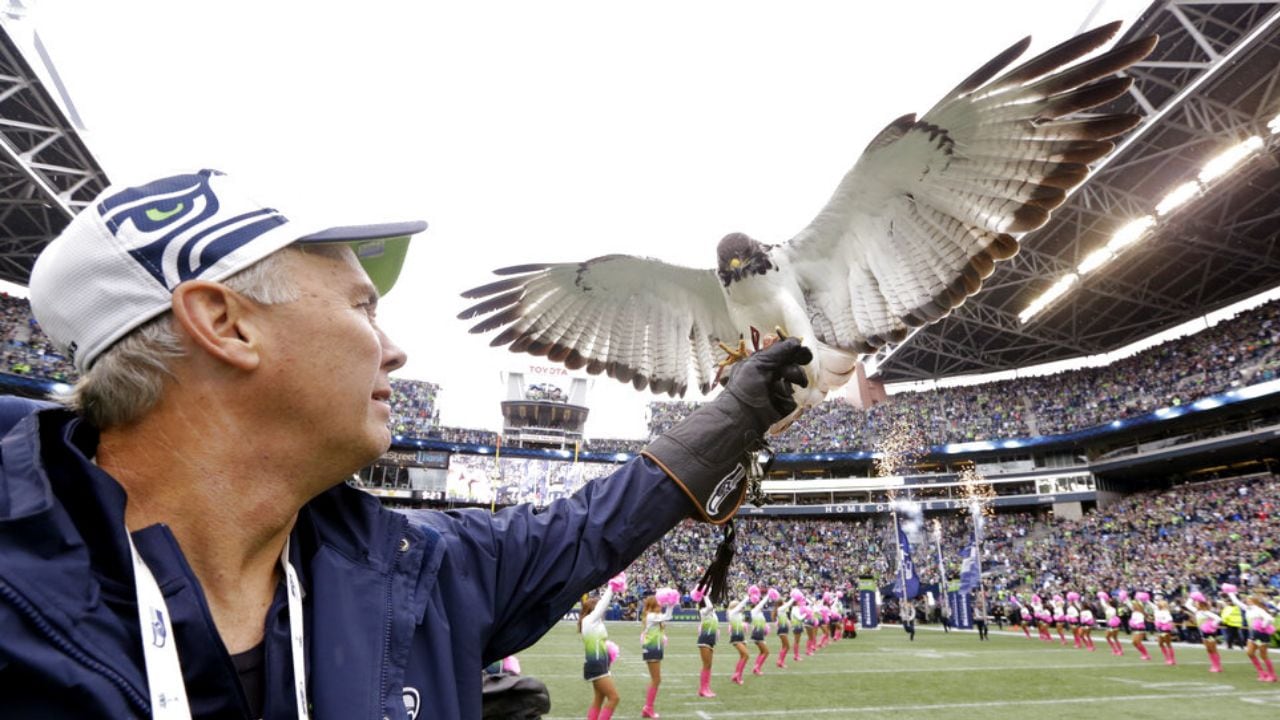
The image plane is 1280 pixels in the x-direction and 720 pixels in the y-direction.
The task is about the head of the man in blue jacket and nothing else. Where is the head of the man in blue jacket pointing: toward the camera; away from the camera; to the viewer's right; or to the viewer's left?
to the viewer's right

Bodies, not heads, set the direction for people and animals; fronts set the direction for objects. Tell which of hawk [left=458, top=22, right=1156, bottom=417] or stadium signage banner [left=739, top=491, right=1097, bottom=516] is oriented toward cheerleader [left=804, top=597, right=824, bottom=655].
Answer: the stadium signage banner

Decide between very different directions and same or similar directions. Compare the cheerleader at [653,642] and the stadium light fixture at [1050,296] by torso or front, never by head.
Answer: very different directions

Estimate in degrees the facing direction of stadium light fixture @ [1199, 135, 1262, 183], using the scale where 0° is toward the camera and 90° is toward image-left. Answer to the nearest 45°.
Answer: approximately 45°

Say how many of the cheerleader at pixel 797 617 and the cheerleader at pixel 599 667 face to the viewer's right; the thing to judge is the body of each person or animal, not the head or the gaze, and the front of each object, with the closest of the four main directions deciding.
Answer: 2

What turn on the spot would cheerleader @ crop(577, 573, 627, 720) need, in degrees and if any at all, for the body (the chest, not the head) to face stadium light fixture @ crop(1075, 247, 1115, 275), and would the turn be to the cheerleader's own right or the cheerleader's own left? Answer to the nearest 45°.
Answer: approximately 45° to the cheerleader's own left

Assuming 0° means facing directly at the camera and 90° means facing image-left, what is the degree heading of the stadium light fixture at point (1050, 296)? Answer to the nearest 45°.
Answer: approximately 45°

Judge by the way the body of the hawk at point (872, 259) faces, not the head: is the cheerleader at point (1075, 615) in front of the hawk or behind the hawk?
behind

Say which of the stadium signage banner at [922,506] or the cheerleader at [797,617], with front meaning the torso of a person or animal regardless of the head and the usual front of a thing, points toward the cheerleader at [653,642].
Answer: the stadium signage banner

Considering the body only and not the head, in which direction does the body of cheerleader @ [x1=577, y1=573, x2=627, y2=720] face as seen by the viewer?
to the viewer's right

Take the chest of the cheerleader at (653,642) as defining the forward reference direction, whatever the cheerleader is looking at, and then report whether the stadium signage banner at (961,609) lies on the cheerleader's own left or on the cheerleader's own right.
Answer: on the cheerleader's own left

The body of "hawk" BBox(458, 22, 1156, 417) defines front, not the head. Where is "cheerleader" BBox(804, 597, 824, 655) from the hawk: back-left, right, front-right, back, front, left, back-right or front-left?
back-right

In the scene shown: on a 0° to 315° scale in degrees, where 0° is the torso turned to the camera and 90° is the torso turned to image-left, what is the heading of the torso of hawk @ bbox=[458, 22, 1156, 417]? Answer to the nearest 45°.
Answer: approximately 45°
